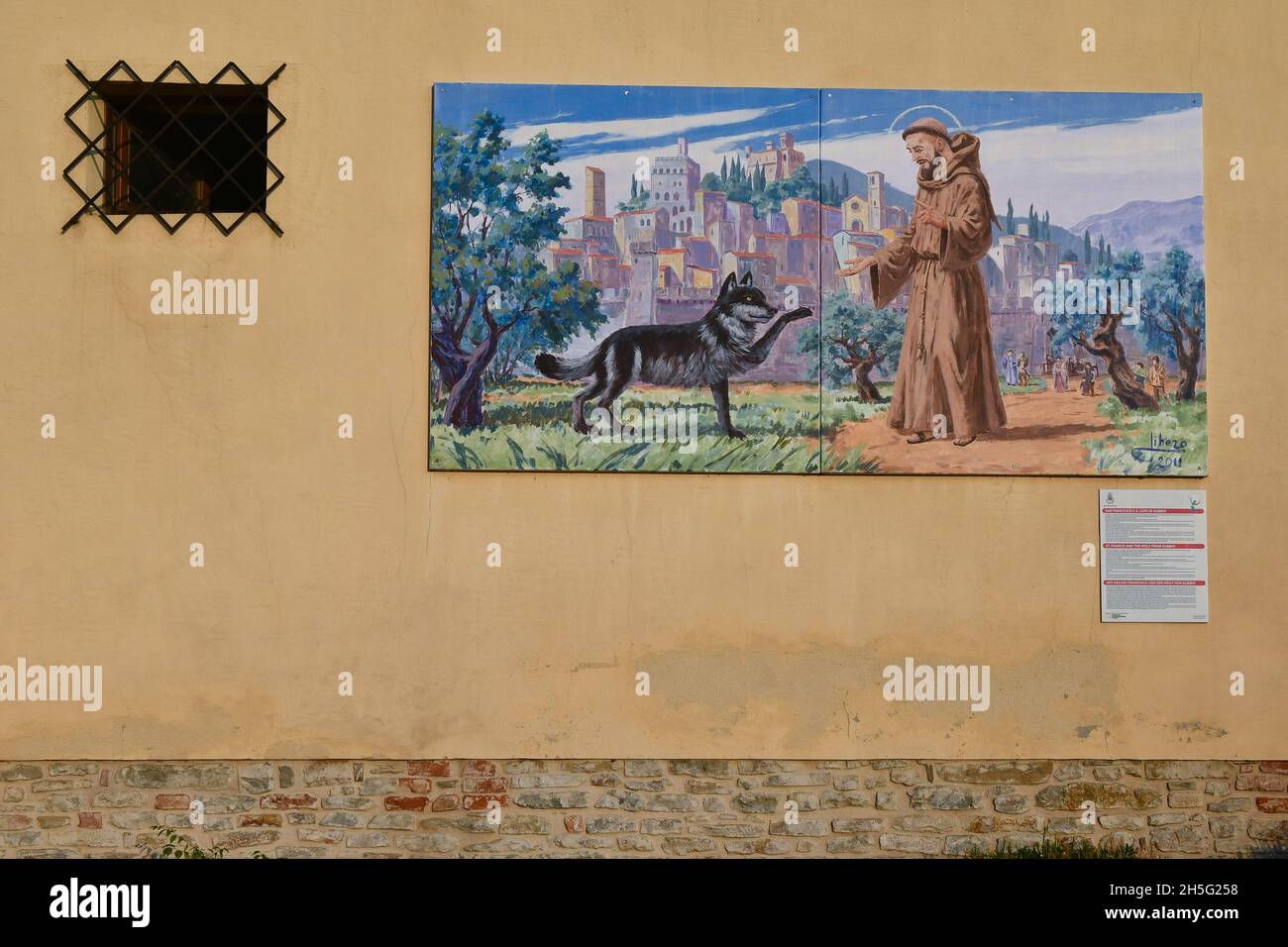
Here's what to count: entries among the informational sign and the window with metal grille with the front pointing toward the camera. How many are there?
2

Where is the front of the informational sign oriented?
toward the camera

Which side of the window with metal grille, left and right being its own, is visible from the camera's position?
front

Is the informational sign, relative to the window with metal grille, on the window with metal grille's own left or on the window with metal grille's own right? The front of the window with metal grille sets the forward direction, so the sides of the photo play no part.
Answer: on the window with metal grille's own left

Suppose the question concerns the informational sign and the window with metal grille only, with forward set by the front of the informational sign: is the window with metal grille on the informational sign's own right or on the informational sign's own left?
on the informational sign's own right
